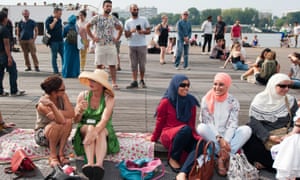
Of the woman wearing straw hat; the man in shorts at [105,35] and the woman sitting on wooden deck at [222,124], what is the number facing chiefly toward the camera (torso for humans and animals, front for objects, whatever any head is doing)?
3

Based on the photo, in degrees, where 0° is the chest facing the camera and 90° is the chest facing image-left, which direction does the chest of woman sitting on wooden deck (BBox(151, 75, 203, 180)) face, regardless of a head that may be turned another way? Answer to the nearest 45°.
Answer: approximately 315°

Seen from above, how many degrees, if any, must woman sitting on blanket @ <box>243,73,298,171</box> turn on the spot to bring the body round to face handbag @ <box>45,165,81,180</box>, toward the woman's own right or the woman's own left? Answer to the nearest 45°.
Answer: approximately 90° to the woman's own right

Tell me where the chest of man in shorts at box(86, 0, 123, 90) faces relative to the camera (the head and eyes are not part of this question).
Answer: toward the camera

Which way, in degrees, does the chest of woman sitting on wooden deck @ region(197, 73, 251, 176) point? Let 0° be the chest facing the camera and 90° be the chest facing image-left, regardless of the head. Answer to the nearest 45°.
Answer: approximately 0°

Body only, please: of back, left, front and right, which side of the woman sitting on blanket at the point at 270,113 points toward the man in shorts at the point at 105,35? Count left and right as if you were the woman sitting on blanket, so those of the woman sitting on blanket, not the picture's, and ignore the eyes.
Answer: back

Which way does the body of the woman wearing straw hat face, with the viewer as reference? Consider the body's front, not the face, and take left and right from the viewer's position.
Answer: facing the viewer

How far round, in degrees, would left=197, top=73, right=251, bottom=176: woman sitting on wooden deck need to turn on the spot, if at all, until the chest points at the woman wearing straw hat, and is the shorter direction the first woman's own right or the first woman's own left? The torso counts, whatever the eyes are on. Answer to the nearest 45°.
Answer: approximately 90° to the first woman's own right

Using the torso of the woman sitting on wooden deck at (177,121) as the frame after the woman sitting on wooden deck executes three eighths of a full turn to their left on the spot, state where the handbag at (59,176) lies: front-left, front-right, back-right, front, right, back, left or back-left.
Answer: back-left

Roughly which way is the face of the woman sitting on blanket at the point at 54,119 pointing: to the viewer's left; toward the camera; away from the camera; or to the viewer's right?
to the viewer's right

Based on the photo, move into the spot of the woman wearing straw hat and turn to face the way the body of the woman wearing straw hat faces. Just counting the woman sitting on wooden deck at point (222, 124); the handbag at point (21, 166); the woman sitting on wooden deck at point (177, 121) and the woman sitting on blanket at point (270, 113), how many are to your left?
3

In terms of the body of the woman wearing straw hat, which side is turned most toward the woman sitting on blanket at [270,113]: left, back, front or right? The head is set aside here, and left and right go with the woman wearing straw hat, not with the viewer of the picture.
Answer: left

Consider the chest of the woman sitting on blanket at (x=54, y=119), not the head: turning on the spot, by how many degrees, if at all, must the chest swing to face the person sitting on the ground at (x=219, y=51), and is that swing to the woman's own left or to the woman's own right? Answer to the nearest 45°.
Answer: approximately 90° to the woman's own left

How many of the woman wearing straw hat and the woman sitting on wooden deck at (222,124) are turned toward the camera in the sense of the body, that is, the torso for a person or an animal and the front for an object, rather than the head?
2

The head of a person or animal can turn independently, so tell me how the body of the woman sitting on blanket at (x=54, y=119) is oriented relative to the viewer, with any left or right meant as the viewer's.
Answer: facing the viewer and to the right of the viewer
